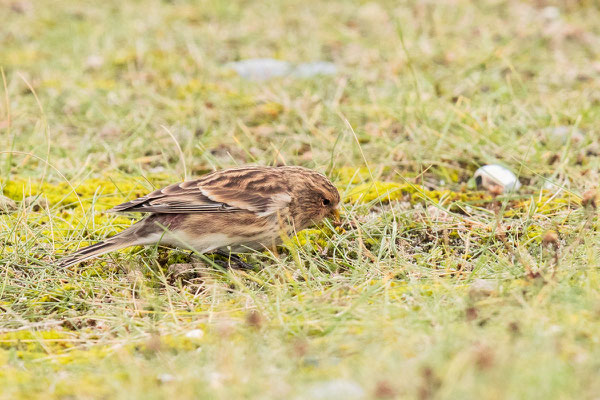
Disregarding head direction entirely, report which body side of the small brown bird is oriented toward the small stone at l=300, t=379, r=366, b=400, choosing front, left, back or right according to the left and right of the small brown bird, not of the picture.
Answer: right

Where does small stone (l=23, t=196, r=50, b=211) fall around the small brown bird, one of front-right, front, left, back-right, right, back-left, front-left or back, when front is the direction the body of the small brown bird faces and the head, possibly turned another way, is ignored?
back-left

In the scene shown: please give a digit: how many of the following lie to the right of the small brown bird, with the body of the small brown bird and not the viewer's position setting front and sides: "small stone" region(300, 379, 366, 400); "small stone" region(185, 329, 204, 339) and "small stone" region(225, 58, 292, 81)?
2

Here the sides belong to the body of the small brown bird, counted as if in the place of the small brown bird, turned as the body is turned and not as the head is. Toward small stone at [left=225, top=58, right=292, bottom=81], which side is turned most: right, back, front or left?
left

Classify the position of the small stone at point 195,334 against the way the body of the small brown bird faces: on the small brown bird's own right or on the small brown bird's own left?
on the small brown bird's own right

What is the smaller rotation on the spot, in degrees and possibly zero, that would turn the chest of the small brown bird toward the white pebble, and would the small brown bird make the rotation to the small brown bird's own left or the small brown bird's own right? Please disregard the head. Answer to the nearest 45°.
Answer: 0° — it already faces it

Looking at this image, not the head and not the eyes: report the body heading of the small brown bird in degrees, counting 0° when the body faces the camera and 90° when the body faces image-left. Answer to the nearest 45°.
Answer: approximately 270°

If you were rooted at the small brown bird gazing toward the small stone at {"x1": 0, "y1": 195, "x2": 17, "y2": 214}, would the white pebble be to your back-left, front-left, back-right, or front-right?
back-right

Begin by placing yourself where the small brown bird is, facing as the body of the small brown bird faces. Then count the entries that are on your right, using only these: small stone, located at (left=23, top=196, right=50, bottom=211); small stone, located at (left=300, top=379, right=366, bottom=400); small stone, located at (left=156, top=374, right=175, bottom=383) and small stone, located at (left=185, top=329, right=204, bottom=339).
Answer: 3

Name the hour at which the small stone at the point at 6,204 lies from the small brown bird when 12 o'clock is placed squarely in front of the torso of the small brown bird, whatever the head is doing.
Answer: The small stone is roughly at 7 o'clock from the small brown bird.

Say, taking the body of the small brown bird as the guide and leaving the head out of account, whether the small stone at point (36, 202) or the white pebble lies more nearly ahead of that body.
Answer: the white pebble
